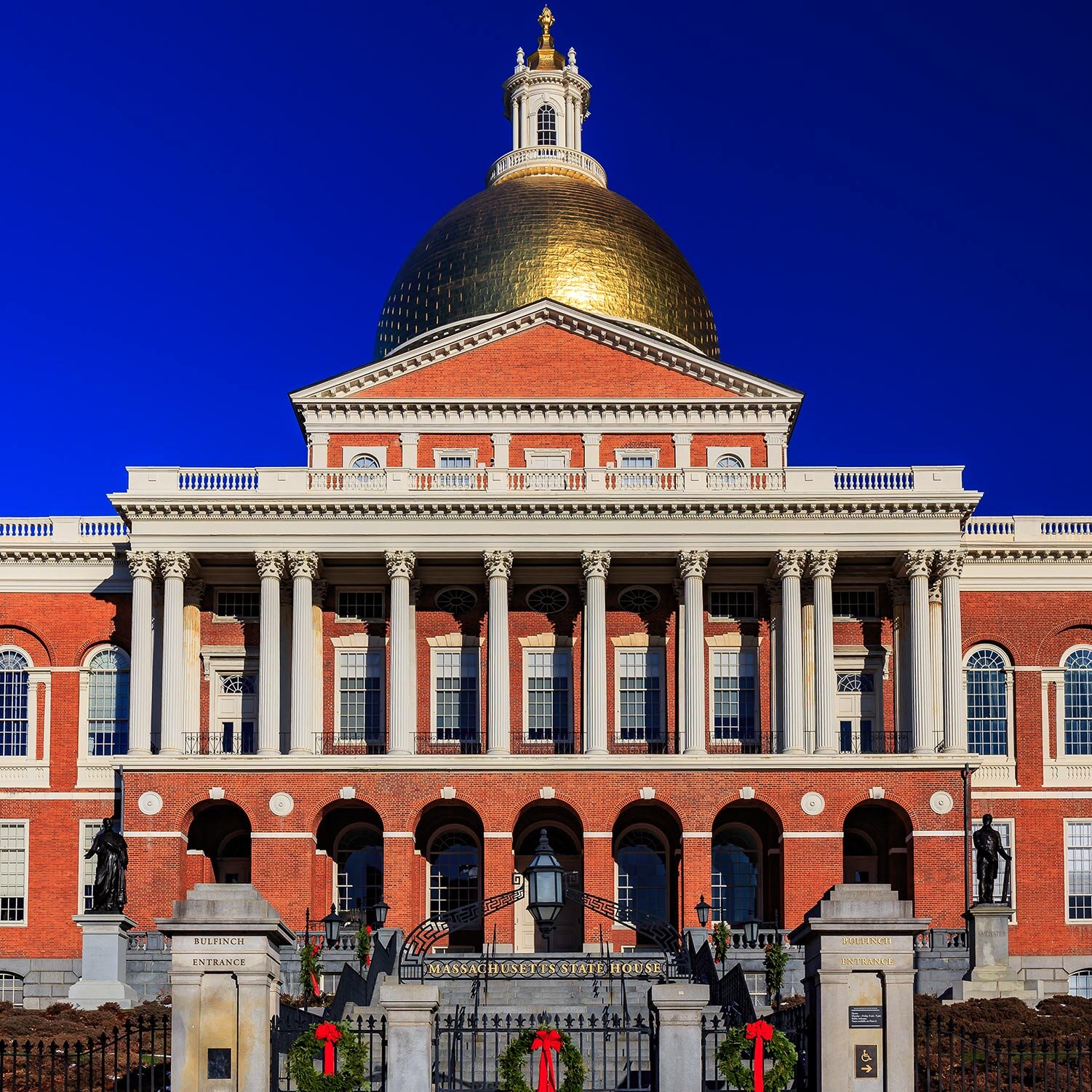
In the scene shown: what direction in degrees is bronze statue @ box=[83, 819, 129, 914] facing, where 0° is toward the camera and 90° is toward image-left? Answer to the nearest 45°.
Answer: approximately 0°

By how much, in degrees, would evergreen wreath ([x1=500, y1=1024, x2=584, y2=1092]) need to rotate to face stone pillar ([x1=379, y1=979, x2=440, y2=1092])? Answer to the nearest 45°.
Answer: approximately 90° to its right

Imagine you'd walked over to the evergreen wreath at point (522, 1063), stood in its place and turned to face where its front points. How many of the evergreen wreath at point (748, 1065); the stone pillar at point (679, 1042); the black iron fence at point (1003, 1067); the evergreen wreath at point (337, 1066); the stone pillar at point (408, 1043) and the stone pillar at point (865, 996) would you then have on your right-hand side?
2

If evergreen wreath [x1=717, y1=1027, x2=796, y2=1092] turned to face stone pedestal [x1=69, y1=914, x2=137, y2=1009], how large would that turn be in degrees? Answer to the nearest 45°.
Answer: approximately 135° to its right

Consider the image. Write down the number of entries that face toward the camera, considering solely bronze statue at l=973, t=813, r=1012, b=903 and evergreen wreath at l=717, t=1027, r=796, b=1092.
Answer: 2

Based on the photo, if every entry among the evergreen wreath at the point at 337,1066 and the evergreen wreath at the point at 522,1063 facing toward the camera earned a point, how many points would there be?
2

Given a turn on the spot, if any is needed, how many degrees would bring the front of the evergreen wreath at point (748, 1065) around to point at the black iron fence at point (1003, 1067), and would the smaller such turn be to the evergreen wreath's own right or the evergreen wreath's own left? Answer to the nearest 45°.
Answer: approximately 135° to the evergreen wreath's own left

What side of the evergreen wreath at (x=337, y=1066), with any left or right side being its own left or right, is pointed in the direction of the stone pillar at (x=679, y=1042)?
left
